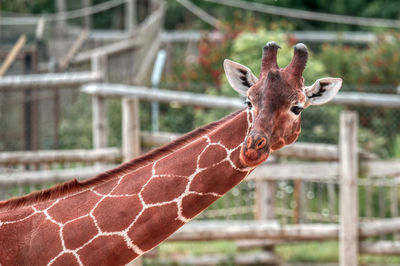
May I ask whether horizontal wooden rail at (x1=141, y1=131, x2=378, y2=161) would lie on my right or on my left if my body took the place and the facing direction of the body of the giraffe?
on my left

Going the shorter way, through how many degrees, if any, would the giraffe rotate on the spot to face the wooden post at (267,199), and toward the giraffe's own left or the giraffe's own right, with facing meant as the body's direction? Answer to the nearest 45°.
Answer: approximately 90° to the giraffe's own left

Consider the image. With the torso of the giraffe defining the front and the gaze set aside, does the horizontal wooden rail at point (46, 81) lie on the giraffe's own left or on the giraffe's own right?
on the giraffe's own left

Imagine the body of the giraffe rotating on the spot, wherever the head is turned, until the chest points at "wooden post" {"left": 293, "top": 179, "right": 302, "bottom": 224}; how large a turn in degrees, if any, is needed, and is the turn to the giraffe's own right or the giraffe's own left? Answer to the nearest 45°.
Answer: approximately 90° to the giraffe's own left

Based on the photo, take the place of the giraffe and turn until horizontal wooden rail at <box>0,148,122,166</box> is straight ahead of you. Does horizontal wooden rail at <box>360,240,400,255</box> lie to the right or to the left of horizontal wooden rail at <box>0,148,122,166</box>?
right

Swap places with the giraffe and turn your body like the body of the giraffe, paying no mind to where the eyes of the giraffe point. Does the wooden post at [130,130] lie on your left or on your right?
on your left

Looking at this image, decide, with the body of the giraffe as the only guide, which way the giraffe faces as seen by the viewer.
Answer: to the viewer's right

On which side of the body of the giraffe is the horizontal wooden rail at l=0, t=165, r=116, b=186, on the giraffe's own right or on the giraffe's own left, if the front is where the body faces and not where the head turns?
on the giraffe's own left
